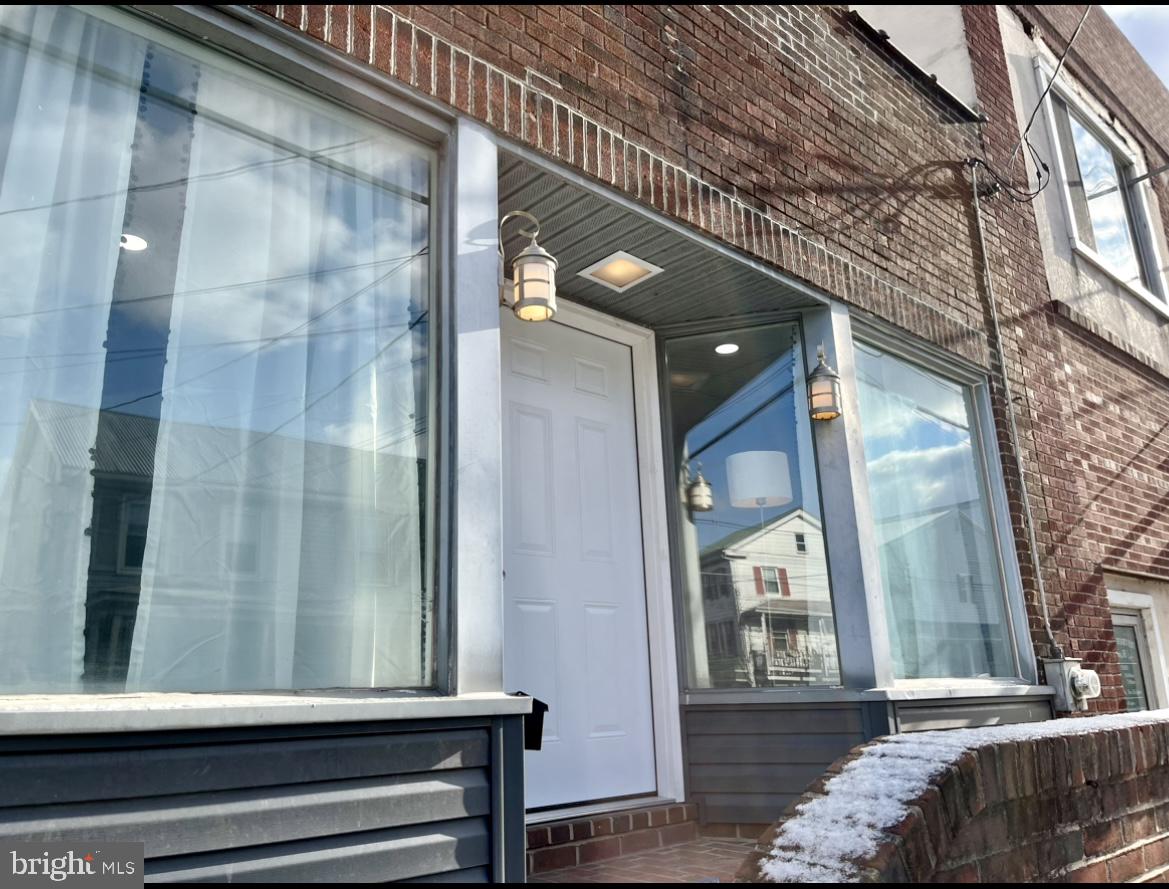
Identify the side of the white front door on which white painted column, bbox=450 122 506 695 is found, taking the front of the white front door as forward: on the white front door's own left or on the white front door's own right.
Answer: on the white front door's own right

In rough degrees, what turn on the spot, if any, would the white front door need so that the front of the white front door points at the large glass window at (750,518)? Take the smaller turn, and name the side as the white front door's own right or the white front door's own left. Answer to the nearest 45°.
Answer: approximately 45° to the white front door's own left

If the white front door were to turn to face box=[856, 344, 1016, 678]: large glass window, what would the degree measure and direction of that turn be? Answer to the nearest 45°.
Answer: approximately 45° to its left

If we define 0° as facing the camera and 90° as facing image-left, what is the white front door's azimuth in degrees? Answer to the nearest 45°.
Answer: approximately 315°

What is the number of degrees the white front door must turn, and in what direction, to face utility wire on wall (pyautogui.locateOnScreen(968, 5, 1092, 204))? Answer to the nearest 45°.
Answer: approximately 90° to its left
